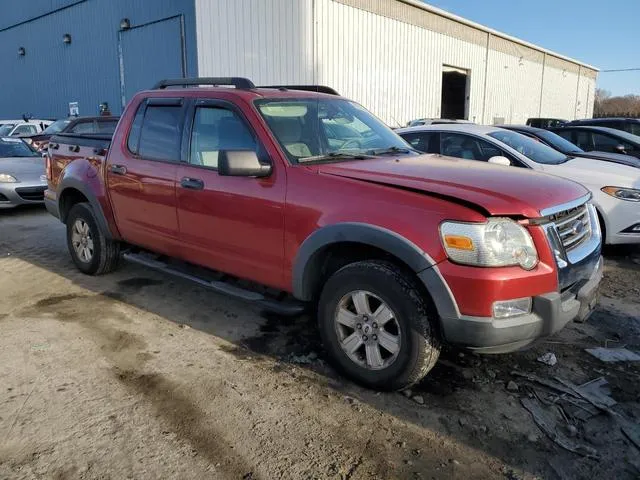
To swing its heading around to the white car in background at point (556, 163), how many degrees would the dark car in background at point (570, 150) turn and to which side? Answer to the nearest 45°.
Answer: approximately 45° to its right

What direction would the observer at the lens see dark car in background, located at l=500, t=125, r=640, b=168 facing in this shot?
facing the viewer and to the right of the viewer

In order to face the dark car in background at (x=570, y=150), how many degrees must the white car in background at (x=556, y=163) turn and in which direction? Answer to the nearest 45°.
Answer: approximately 135° to its left

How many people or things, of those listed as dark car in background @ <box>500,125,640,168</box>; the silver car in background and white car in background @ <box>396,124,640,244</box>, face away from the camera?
0

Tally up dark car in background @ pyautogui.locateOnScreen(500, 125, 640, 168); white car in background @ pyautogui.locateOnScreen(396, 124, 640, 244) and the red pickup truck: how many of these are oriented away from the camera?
0

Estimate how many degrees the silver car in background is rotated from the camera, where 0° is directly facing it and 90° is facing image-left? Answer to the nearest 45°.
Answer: approximately 315°

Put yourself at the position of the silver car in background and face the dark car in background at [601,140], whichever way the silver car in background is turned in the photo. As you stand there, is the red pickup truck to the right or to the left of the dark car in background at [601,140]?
right

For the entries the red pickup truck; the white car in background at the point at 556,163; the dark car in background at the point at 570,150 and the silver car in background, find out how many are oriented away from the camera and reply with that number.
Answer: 0

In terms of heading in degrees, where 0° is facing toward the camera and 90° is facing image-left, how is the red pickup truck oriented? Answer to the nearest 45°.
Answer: approximately 315°

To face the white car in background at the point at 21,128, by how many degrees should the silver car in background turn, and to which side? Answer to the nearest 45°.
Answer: approximately 135° to its left

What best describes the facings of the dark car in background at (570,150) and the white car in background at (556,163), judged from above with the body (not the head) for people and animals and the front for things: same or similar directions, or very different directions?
same or similar directions

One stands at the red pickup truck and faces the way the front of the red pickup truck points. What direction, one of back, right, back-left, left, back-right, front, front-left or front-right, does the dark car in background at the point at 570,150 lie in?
left
